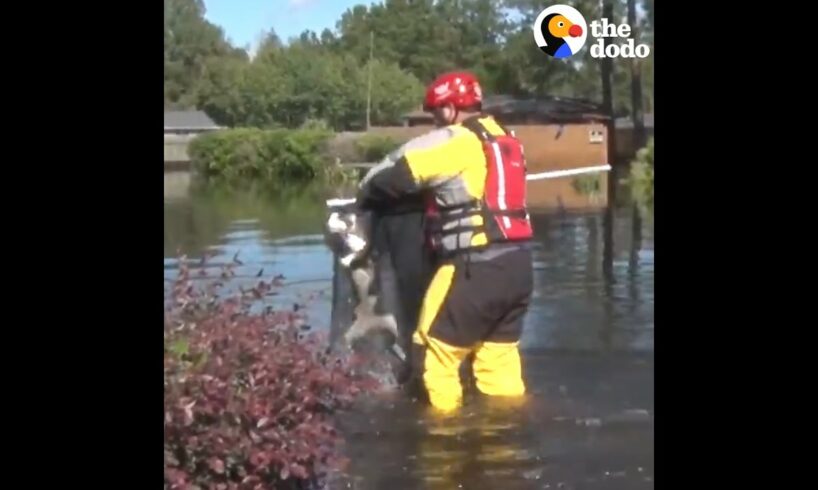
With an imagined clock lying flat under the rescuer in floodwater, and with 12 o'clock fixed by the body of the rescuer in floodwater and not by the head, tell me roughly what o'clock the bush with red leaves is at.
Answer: The bush with red leaves is roughly at 10 o'clock from the rescuer in floodwater.

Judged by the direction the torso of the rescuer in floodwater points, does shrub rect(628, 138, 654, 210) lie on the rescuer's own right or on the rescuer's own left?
on the rescuer's own right

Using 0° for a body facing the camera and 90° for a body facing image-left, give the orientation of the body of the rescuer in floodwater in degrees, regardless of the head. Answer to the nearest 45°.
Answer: approximately 135°
